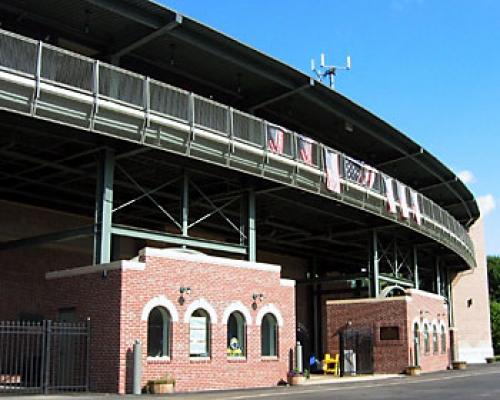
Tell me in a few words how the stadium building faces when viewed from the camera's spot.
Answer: facing the viewer and to the right of the viewer

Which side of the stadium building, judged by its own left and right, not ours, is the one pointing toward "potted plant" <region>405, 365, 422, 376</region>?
left

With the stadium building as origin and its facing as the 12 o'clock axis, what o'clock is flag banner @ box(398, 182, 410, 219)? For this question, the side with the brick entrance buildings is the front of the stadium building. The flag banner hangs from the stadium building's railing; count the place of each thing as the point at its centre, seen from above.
The flag banner is roughly at 9 o'clock from the stadium building.
